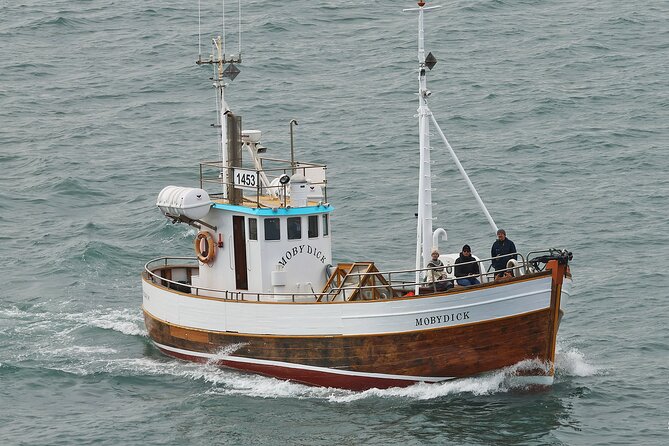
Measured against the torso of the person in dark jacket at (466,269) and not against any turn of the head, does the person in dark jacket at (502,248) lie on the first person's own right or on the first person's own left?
on the first person's own left

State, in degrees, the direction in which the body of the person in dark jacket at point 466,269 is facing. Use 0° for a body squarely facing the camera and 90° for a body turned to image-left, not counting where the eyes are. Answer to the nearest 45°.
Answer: approximately 0°

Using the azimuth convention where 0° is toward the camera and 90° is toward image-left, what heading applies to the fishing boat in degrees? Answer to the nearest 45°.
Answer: approximately 315°
